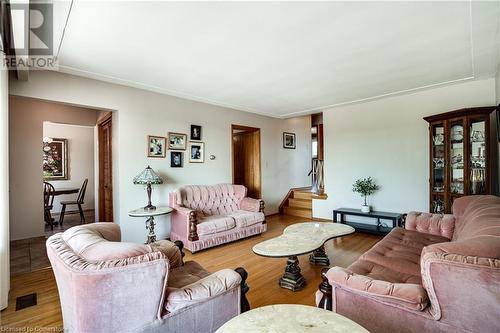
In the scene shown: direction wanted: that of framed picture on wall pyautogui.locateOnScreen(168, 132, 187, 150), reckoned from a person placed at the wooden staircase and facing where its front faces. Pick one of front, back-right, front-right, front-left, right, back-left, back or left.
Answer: front

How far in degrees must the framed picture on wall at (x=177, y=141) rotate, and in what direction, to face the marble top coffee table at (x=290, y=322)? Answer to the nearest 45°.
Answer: approximately 45° to its right

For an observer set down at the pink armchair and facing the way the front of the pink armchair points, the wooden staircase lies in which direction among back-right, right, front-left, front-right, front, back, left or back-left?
front

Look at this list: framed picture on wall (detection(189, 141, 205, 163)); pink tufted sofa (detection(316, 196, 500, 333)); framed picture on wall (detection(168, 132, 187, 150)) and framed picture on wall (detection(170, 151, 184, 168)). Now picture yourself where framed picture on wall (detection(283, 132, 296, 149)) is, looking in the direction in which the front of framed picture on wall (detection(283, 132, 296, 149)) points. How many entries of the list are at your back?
0

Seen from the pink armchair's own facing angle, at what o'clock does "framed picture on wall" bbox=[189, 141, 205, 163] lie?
The framed picture on wall is roughly at 11 o'clock from the pink armchair.

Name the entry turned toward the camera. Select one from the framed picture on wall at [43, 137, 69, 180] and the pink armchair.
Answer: the framed picture on wall

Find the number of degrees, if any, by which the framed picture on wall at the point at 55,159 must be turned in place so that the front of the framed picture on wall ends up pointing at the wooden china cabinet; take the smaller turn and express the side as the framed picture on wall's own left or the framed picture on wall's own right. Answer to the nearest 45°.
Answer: approximately 45° to the framed picture on wall's own left

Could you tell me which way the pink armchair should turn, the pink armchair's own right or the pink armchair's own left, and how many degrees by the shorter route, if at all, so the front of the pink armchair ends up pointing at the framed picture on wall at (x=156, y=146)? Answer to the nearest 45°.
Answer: approximately 45° to the pink armchair's own left

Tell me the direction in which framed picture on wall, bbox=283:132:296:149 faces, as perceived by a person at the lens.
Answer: facing the viewer and to the left of the viewer

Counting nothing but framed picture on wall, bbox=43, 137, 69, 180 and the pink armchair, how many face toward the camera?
1

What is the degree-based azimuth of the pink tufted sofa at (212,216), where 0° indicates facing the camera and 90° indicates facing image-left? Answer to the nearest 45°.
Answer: approximately 315°

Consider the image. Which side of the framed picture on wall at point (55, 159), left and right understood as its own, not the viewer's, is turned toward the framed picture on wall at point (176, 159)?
front

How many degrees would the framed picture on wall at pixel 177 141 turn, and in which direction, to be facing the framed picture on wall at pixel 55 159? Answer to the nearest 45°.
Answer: approximately 180°

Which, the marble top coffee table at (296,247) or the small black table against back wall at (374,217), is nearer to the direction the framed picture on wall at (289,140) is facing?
the marble top coffee table

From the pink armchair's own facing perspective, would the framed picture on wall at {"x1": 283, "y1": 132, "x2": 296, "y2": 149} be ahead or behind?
ahead

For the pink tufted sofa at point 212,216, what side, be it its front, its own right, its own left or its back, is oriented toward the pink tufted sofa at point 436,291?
front
